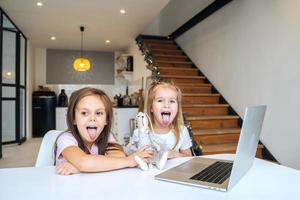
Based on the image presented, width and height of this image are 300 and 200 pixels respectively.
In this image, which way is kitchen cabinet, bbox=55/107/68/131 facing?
toward the camera

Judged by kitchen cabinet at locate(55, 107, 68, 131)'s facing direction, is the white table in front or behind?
in front

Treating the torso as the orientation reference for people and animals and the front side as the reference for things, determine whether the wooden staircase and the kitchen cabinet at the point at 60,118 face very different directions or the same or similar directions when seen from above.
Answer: same or similar directions

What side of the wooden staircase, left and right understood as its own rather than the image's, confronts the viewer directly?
front

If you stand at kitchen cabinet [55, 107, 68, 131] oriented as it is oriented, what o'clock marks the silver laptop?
The silver laptop is roughly at 12 o'clock from the kitchen cabinet.

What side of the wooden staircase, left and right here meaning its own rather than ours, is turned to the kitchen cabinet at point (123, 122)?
right

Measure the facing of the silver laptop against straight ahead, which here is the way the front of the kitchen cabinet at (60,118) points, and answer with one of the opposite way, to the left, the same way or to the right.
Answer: to the right

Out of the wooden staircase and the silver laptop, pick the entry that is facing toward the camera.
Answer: the wooden staircase

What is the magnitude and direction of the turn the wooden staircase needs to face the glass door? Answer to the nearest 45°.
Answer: approximately 90° to its right

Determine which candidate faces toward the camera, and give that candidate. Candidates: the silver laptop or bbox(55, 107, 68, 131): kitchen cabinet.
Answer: the kitchen cabinet

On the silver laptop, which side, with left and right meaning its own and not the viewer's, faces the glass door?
front

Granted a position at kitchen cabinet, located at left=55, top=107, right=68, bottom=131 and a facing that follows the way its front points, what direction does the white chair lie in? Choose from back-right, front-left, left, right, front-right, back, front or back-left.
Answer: front

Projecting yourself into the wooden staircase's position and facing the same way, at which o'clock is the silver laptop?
The silver laptop is roughly at 12 o'clock from the wooden staircase.

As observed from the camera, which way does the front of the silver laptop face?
facing away from the viewer and to the left of the viewer
